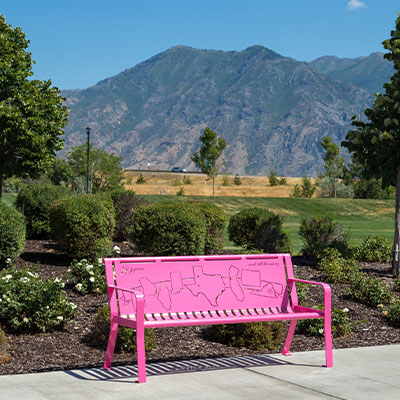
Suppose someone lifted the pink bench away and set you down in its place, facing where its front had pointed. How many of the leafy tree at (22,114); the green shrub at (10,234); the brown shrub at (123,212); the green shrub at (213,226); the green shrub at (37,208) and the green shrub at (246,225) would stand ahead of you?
0

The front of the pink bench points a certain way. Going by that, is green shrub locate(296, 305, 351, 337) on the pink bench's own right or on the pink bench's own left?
on the pink bench's own left

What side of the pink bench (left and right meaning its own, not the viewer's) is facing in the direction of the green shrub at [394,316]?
left

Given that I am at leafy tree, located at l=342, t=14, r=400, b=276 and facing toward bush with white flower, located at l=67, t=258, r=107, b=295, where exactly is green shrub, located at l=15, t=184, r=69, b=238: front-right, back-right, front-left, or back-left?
front-right

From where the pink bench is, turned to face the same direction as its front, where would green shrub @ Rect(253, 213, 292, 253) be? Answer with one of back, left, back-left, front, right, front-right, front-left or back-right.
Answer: back-left

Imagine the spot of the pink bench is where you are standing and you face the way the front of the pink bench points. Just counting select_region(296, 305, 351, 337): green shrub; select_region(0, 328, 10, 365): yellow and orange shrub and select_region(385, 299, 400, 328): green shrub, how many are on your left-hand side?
2

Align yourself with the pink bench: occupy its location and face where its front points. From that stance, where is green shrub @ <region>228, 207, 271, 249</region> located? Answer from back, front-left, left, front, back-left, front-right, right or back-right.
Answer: back-left

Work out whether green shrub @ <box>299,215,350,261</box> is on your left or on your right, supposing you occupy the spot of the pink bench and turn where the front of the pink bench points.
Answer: on your left

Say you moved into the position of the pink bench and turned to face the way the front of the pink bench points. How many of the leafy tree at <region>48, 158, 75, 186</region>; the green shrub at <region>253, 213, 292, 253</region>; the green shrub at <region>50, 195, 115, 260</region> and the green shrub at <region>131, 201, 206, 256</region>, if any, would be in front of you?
0

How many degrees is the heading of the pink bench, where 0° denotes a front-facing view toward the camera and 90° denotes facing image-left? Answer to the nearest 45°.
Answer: approximately 315°

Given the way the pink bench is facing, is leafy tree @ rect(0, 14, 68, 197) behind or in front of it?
behind

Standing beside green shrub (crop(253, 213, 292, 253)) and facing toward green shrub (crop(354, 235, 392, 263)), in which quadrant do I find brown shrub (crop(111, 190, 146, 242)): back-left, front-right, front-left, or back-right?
back-left

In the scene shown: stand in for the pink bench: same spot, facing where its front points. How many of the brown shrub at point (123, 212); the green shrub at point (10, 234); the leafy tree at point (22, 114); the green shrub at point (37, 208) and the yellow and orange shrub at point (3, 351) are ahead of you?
0

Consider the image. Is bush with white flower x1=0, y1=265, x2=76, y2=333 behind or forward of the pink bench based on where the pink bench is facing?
behind

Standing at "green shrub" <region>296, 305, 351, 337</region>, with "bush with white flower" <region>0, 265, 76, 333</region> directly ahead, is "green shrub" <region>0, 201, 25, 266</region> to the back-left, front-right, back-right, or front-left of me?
front-right

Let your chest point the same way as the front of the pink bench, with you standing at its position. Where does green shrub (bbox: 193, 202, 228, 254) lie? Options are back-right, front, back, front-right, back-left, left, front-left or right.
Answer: back-left

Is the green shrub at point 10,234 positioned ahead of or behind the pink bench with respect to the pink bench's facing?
behind
